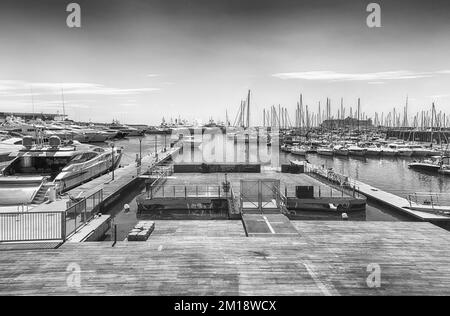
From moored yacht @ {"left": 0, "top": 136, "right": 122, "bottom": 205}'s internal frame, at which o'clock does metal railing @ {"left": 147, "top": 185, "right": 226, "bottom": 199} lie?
The metal railing is roughly at 3 o'clock from the moored yacht.

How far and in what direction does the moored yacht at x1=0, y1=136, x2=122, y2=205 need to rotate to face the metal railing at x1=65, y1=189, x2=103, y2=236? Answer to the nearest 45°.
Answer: approximately 135° to its right

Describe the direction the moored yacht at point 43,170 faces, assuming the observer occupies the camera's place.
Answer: facing away from the viewer and to the right of the viewer

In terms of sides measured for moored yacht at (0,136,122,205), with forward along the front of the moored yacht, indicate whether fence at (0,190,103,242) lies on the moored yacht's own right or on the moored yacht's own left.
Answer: on the moored yacht's own right

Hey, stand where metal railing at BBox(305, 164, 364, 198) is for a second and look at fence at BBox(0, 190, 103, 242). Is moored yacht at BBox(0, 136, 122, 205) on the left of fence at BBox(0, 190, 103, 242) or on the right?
right
